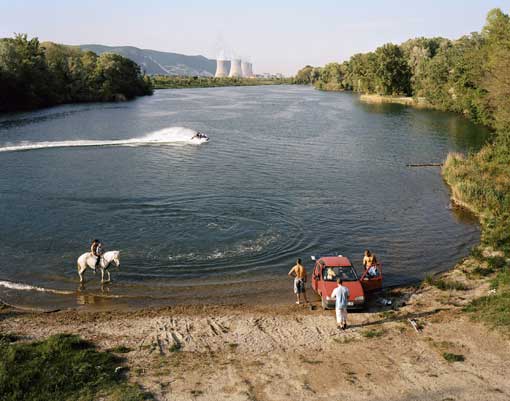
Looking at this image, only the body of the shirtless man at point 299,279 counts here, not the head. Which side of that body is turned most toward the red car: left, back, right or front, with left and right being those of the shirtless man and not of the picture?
right

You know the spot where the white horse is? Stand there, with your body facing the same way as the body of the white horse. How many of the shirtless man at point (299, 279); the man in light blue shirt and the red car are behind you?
0

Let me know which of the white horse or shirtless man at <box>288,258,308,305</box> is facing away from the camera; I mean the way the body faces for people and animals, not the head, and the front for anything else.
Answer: the shirtless man

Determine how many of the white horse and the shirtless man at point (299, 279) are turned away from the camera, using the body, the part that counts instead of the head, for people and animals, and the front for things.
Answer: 1

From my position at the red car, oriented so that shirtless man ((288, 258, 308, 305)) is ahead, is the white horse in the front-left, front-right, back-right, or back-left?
front-right

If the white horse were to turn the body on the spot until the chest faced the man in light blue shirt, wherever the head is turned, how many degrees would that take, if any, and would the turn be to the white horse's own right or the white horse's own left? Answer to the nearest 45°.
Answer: approximately 45° to the white horse's own right

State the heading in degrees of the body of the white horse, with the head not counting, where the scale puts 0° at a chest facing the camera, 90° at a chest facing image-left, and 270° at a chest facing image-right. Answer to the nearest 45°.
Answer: approximately 270°

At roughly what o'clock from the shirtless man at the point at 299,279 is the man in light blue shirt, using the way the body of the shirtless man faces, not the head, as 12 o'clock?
The man in light blue shirt is roughly at 5 o'clock from the shirtless man.

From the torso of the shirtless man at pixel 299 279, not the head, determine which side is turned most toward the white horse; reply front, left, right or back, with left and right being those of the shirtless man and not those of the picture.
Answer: left

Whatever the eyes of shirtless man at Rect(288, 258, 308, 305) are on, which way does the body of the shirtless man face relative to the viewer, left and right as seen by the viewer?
facing away from the viewer

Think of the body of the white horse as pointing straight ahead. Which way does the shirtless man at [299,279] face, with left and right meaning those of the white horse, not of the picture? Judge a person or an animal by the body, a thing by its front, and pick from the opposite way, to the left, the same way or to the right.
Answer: to the left

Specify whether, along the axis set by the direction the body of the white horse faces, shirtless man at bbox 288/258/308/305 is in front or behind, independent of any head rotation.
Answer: in front
